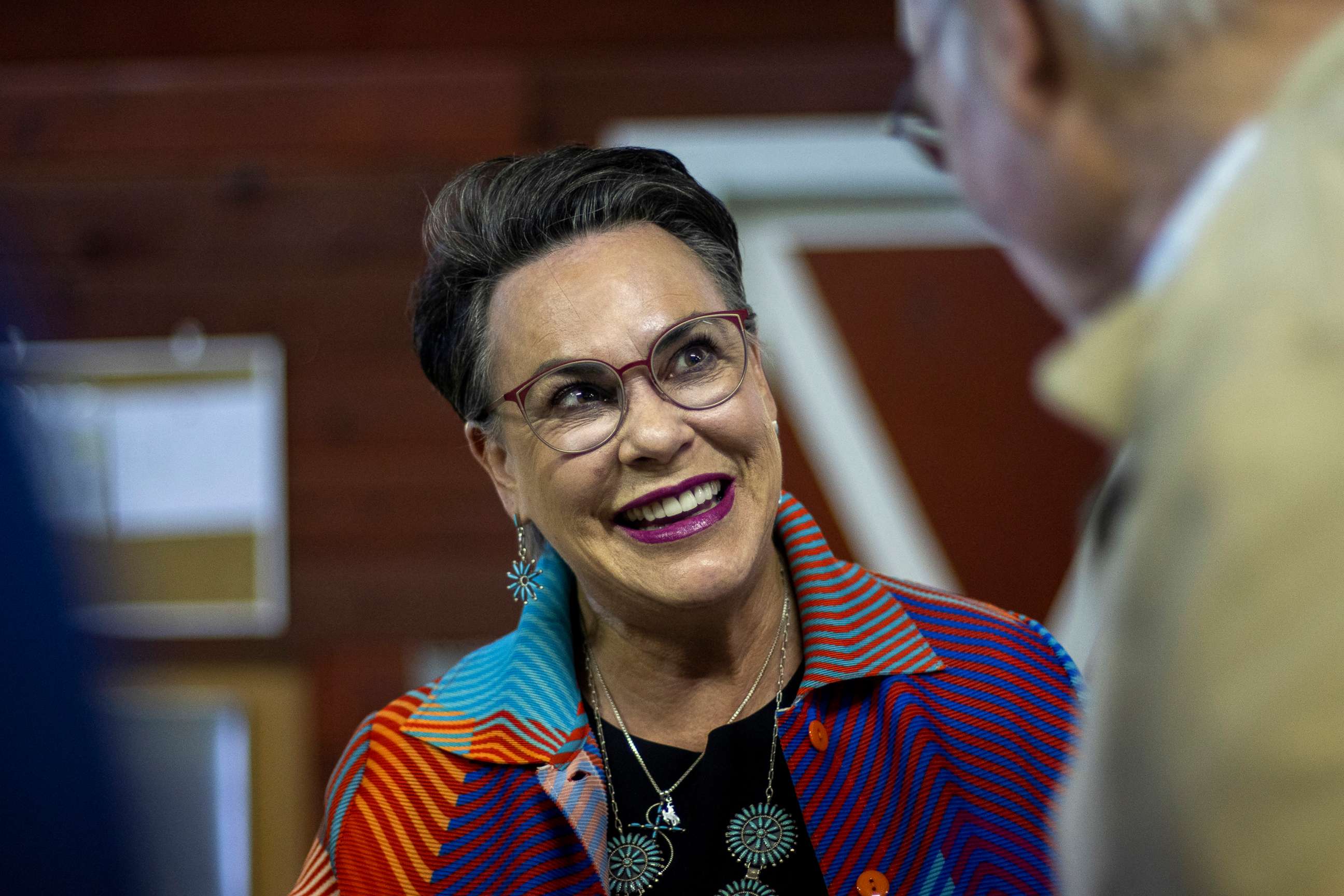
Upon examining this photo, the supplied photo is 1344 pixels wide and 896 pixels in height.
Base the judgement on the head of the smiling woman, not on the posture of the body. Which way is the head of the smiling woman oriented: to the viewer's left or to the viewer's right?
to the viewer's right

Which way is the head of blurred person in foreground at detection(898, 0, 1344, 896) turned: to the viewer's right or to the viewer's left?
to the viewer's left

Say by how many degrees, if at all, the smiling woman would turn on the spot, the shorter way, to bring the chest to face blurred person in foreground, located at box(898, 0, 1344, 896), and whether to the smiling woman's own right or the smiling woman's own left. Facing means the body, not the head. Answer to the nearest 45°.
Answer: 0° — they already face them

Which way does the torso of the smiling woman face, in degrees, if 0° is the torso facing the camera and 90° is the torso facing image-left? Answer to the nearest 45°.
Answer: approximately 0°
